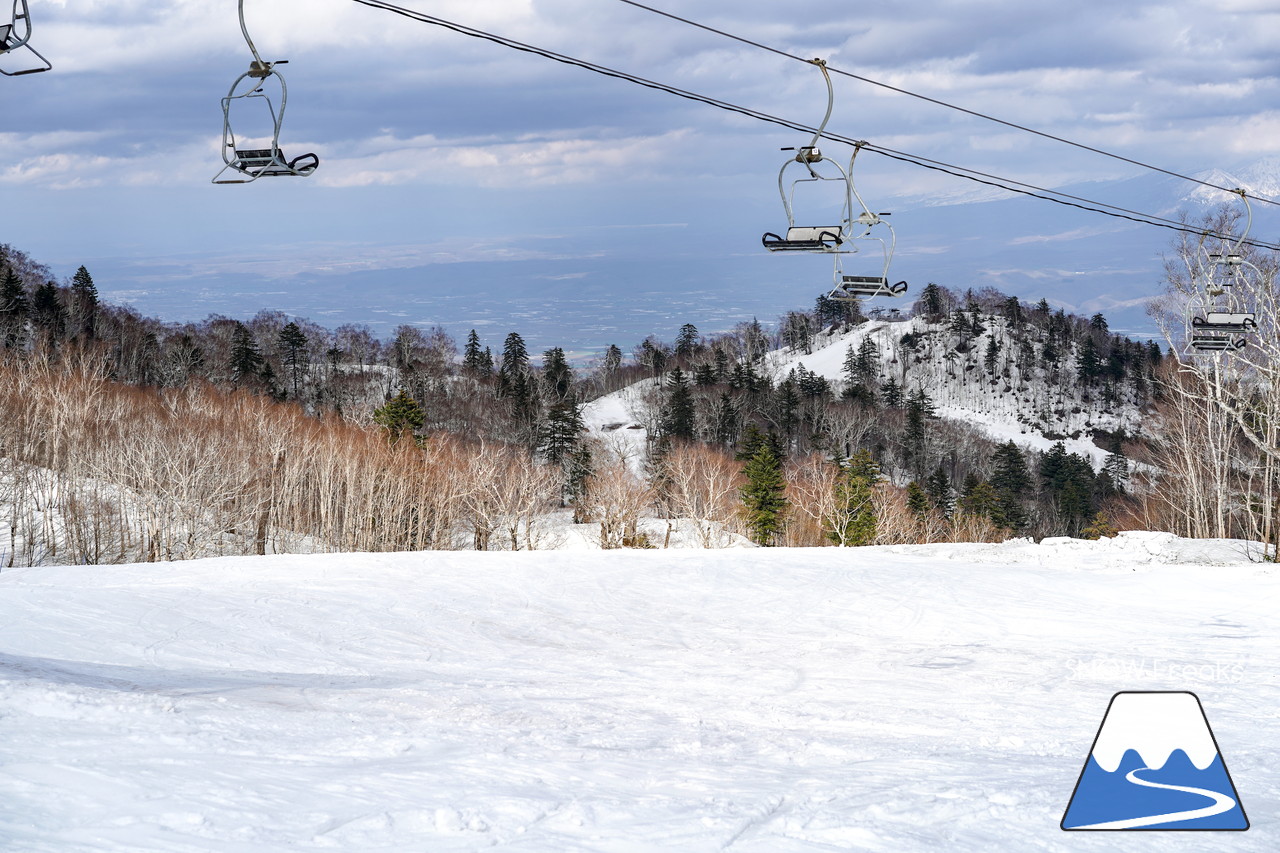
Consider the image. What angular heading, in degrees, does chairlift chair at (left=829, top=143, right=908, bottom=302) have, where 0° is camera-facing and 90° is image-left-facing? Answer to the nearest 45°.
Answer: approximately 225°
